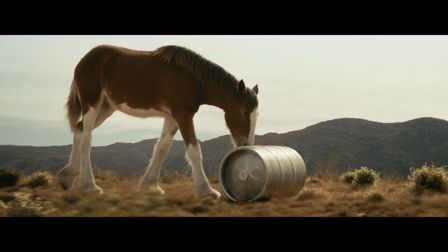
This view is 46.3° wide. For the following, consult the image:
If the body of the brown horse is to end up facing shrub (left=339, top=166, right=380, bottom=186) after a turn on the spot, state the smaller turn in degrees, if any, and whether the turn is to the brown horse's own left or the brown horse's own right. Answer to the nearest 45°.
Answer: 0° — it already faces it

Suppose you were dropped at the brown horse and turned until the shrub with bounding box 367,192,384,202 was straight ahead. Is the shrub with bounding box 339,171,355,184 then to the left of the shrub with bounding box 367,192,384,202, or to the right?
left

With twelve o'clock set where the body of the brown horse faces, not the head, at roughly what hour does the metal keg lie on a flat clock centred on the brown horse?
The metal keg is roughly at 1 o'clock from the brown horse.

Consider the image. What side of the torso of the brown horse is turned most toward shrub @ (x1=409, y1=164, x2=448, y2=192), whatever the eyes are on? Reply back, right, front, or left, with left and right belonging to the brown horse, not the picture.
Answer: front

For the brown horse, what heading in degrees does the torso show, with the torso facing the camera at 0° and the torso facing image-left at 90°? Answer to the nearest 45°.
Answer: approximately 270°

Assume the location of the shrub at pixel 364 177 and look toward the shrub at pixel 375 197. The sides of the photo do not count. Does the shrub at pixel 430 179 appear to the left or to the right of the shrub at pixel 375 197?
left

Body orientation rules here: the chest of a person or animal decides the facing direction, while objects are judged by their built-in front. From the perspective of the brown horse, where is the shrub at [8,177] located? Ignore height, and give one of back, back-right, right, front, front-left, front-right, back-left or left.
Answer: back-left

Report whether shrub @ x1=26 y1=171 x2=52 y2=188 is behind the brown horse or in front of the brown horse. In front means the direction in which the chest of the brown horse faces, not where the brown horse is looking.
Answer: behind

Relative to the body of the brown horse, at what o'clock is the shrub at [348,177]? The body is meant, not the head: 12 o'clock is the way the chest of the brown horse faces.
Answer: The shrub is roughly at 11 o'clock from the brown horse.

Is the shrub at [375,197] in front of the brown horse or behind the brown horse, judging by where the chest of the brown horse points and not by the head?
in front

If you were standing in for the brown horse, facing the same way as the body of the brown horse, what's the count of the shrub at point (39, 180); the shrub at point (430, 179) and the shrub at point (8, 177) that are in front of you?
1
